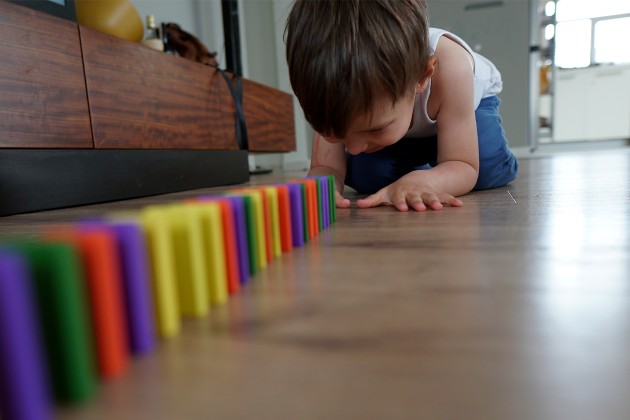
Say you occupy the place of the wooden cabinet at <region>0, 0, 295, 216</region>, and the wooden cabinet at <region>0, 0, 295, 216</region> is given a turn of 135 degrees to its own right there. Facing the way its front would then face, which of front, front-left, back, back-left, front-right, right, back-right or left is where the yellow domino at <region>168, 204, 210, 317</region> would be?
left

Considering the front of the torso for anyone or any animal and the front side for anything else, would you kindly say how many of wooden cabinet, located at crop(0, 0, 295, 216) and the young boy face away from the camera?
0

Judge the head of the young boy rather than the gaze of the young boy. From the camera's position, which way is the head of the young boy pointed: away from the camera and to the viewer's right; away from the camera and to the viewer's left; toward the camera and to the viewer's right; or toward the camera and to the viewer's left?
toward the camera and to the viewer's left

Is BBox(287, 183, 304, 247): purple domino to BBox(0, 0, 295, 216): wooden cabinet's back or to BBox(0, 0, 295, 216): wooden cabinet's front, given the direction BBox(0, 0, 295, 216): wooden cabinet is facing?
to the front

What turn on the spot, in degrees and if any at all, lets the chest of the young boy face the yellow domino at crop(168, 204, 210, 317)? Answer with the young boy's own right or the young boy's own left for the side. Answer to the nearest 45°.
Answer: approximately 45° to the young boy's own left

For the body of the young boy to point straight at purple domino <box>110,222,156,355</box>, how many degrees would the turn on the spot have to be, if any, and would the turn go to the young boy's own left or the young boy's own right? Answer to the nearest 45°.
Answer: approximately 45° to the young boy's own left

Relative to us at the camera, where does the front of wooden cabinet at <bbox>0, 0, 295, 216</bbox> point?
facing the viewer and to the right of the viewer

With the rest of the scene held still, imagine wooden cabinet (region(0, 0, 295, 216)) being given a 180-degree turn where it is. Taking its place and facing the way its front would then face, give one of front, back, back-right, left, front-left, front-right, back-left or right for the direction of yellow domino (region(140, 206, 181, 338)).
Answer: back-left
